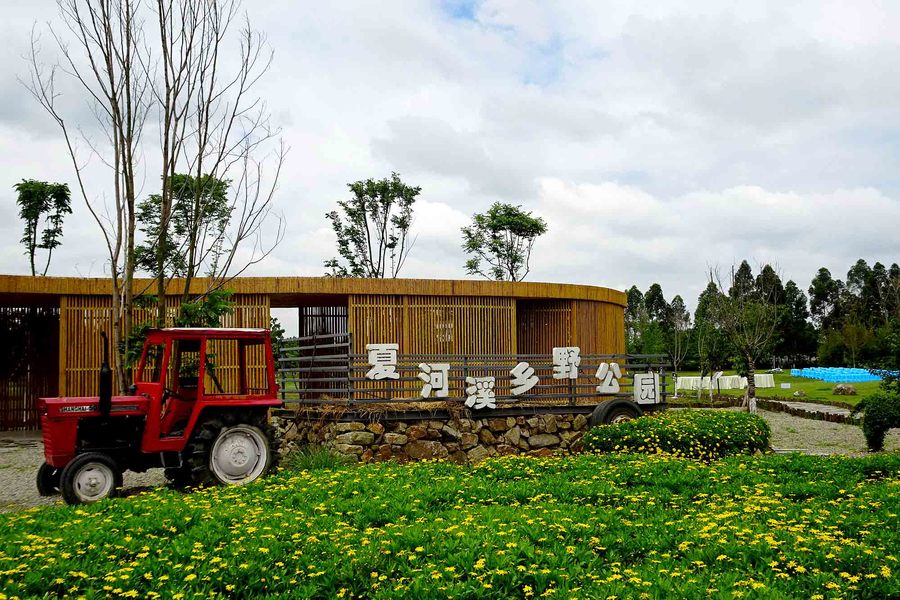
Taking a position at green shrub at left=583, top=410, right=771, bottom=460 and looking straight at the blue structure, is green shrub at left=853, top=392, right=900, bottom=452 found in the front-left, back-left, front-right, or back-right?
front-right

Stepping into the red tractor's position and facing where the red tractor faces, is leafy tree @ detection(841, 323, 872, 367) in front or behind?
behind

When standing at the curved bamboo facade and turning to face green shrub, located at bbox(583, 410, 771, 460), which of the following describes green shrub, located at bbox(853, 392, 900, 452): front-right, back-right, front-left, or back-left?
front-left

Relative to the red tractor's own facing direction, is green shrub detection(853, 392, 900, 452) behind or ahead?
behind

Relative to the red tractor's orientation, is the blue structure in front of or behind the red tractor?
behind

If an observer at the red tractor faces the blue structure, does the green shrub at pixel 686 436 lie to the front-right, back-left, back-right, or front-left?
front-right

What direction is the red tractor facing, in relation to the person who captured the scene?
facing the viewer and to the left of the viewer

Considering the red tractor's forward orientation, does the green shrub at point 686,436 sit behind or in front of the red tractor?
behind
